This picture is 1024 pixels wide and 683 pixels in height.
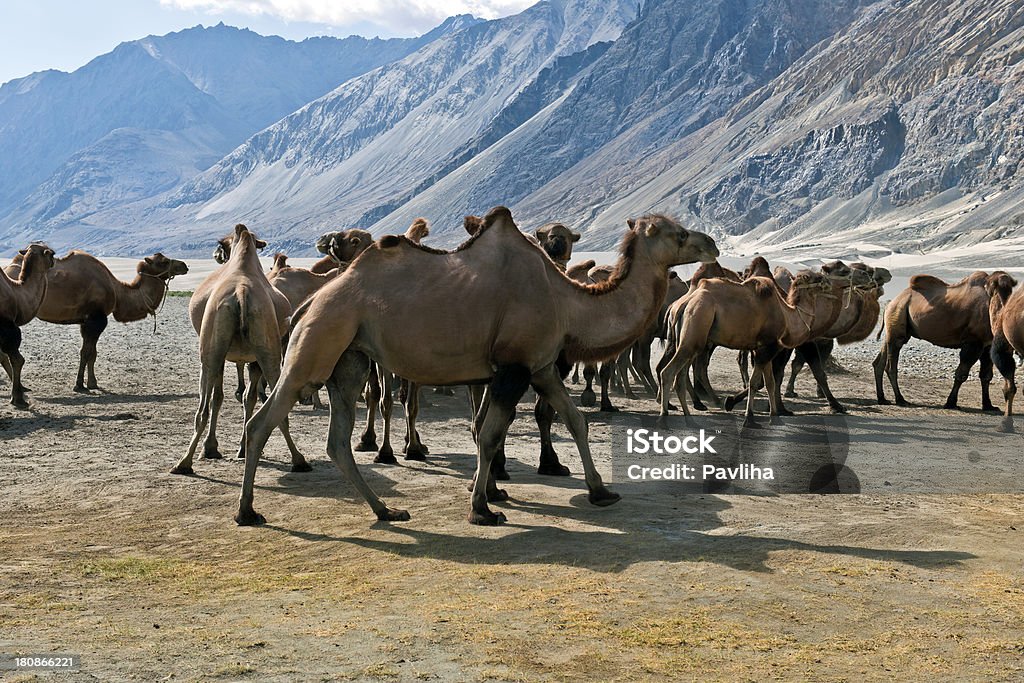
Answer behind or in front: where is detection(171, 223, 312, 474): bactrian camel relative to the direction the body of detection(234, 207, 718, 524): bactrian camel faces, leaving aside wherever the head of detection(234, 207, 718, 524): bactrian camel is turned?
behind

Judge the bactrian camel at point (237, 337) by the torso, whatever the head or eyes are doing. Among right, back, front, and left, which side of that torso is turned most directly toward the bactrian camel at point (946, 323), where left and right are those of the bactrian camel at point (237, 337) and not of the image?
right

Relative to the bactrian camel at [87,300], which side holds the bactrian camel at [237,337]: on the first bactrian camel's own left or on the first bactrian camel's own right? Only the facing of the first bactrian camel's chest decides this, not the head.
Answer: on the first bactrian camel's own right

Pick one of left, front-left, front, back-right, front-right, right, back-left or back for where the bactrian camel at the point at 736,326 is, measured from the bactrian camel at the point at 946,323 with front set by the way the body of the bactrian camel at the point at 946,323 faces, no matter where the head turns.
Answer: back-right

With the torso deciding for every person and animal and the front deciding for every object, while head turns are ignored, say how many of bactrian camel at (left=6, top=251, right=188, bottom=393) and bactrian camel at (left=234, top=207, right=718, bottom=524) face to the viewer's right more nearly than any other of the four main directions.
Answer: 2

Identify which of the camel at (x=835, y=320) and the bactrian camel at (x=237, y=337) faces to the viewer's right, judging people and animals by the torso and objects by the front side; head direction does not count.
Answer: the camel

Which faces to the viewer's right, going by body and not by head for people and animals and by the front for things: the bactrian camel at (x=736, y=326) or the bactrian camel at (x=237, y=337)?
the bactrian camel at (x=736, y=326)

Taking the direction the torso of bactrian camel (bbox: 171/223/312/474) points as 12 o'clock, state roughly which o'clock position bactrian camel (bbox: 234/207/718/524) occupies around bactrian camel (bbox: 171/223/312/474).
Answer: bactrian camel (bbox: 234/207/718/524) is roughly at 5 o'clock from bactrian camel (bbox: 171/223/312/474).

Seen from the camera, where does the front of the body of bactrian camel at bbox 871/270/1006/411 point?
to the viewer's right

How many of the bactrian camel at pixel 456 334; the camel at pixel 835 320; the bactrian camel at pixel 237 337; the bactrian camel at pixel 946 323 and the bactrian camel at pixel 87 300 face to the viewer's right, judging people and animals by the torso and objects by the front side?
4

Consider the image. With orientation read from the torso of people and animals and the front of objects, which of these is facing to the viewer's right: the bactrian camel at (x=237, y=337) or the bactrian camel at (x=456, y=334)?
the bactrian camel at (x=456, y=334)

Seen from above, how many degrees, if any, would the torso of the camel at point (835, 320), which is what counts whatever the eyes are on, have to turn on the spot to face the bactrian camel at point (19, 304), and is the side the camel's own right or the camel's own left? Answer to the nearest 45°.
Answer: approximately 180°
